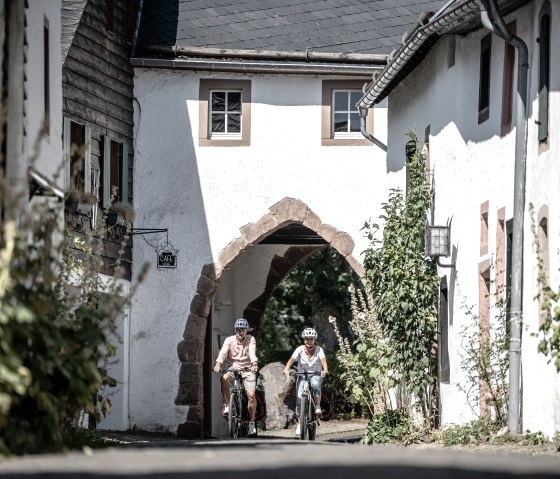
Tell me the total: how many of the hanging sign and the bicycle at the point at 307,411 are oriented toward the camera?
2

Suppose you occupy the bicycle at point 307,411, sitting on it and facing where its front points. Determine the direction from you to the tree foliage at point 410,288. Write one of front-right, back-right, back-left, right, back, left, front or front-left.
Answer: back-left

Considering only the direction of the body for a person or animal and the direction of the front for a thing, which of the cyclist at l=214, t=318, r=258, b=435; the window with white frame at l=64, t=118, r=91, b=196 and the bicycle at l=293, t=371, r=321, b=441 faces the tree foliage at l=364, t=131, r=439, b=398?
the window with white frame

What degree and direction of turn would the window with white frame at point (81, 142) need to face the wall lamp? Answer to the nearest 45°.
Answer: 0° — it already faces it

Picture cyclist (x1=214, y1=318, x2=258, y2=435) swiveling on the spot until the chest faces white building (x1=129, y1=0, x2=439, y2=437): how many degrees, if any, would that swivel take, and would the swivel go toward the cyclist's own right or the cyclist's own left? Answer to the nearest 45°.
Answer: approximately 180°

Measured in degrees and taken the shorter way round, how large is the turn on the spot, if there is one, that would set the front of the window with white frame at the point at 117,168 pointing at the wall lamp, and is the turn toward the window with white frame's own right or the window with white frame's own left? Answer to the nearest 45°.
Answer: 0° — it already faces it

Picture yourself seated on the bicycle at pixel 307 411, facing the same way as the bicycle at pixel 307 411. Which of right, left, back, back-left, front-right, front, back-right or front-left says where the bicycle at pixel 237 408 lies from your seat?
back-right

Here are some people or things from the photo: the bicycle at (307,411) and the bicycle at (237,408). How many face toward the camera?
2
